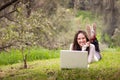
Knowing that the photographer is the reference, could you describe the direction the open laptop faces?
facing away from the viewer

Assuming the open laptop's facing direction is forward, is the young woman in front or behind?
in front
